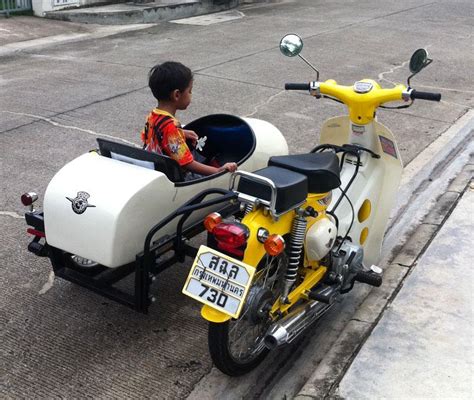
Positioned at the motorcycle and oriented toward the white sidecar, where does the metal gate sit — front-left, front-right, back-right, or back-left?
front-right

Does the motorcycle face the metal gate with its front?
no

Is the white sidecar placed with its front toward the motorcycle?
no

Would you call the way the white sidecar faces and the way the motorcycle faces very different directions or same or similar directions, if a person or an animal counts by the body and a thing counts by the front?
same or similar directions

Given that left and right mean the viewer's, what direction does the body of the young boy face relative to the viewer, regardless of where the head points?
facing away from the viewer and to the right of the viewer

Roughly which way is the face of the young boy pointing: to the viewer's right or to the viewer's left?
to the viewer's right

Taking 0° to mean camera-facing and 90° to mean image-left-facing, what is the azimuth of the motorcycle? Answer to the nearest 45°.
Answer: approximately 225°

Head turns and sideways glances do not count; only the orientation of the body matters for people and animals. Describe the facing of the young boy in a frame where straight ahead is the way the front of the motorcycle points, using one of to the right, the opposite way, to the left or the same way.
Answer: the same way

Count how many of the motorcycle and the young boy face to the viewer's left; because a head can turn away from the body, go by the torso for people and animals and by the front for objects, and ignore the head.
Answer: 0

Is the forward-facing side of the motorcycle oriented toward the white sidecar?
no

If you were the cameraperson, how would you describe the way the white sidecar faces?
facing away from the viewer and to the right of the viewer
